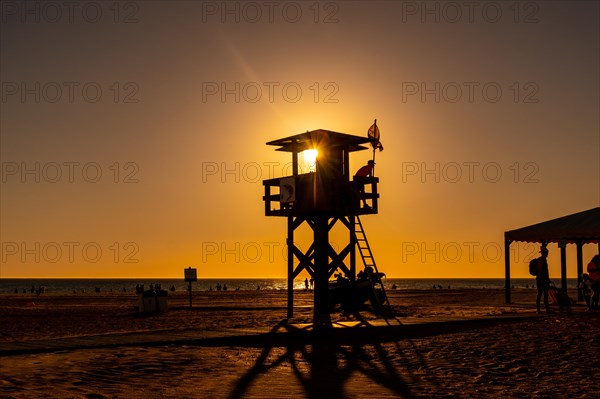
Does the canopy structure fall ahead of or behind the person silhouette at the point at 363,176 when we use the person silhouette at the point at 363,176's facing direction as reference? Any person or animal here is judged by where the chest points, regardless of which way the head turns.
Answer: ahead

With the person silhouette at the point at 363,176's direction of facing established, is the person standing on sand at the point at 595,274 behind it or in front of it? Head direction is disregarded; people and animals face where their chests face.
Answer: in front
